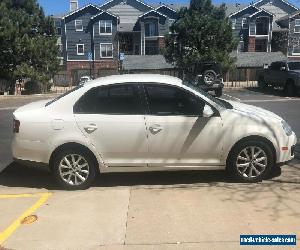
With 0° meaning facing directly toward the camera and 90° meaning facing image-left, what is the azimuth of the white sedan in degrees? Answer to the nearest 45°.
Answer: approximately 270°

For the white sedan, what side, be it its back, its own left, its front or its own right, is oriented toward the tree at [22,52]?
left

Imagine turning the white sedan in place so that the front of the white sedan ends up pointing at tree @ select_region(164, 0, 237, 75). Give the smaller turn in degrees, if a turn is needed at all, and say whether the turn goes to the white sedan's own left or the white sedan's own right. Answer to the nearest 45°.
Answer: approximately 90° to the white sedan's own left
